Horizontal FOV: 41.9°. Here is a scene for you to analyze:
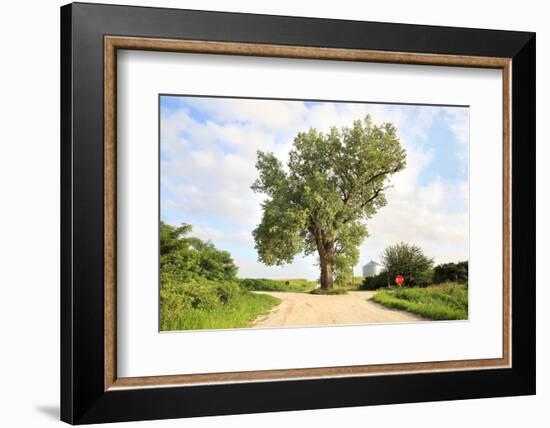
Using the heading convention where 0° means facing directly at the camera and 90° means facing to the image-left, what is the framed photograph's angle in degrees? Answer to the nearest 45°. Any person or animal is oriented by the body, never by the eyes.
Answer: approximately 315°
